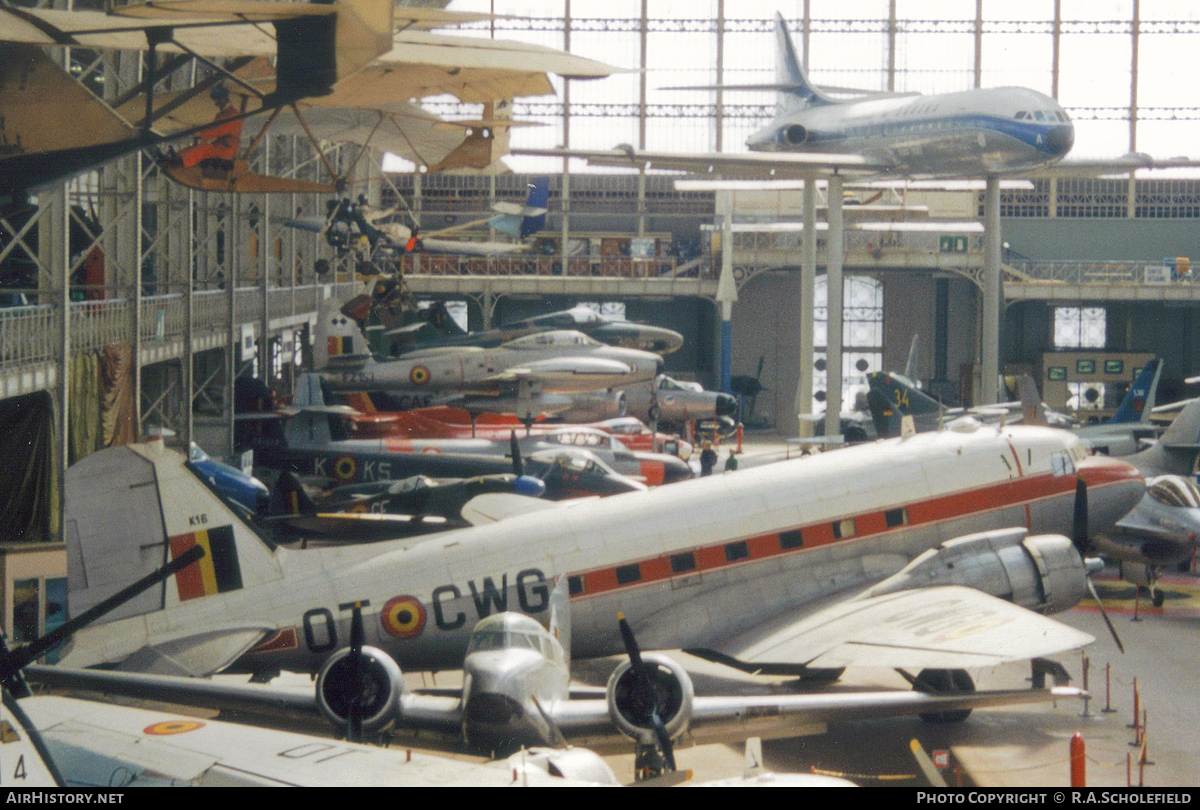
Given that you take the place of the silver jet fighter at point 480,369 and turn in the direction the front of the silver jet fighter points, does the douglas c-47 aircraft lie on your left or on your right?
on your right

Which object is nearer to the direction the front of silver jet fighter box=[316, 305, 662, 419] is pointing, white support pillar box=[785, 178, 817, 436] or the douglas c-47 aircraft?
the white support pillar

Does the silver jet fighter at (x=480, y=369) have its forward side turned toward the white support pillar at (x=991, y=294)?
yes

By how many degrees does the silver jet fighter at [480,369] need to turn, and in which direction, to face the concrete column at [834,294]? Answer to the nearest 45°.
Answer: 0° — it already faces it

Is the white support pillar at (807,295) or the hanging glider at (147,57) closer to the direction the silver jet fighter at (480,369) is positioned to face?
the white support pillar

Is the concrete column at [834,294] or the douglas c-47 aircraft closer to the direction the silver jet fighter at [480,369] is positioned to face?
the concrete column

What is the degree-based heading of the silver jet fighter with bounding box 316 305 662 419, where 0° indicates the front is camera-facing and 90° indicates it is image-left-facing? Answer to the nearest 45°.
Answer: approximately 270°

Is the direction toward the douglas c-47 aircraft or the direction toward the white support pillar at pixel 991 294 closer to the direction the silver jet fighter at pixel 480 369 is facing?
the white support pillar
